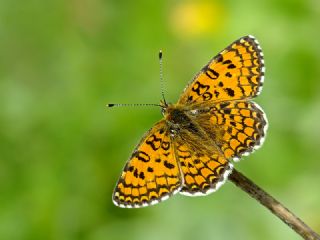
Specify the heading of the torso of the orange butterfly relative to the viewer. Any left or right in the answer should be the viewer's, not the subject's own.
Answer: facing away from the viewer and to the left of the viewer
